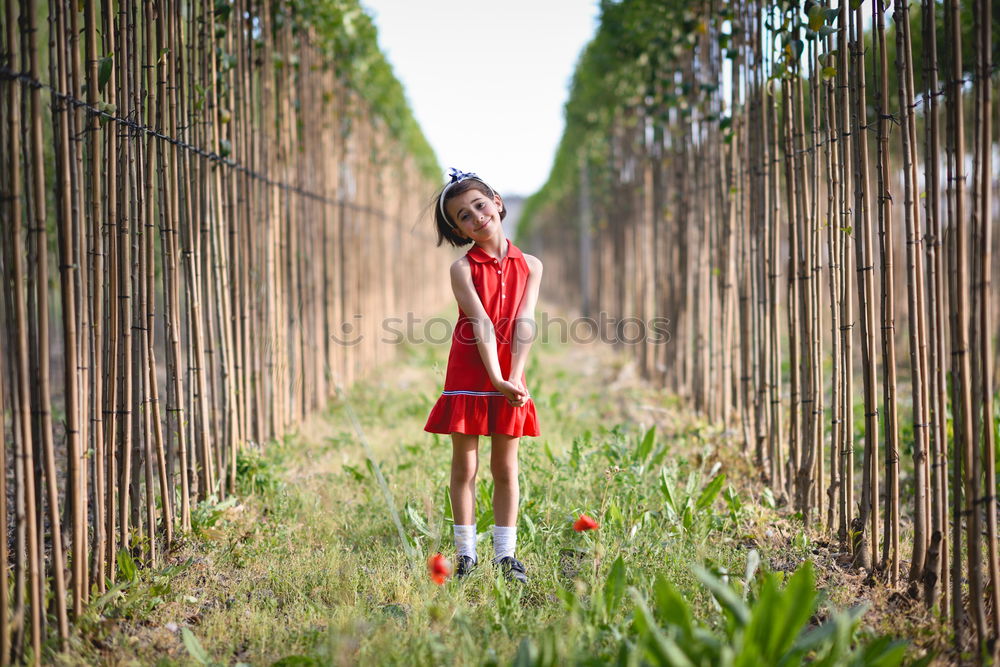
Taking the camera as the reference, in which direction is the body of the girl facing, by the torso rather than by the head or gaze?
toward the camera

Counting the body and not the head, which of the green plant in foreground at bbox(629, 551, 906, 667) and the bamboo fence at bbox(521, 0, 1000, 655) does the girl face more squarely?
the green plant in foreground

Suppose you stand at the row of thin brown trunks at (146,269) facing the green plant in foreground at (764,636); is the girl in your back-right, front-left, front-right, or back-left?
front-left

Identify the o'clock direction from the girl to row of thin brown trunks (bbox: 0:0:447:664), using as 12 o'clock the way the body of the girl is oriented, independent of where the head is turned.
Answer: The row of thin brown trunks is roughly at 3 o'clock from the girl.

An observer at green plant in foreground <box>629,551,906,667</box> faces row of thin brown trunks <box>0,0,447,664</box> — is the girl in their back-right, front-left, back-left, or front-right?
front-right

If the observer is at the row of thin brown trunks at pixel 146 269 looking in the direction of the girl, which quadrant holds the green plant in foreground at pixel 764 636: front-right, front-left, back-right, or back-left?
front-right

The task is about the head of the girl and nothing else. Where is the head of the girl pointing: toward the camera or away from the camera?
toward the camera

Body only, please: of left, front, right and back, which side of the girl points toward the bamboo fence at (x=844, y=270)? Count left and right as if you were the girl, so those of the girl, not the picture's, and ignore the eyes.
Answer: left

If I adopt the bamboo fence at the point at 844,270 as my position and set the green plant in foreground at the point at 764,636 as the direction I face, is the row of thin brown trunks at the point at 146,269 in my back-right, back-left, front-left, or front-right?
front-right

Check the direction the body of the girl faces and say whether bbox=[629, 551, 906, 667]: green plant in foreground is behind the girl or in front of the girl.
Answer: in front

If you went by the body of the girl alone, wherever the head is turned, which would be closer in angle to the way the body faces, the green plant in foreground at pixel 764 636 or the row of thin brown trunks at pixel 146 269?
the green plant in foreground
